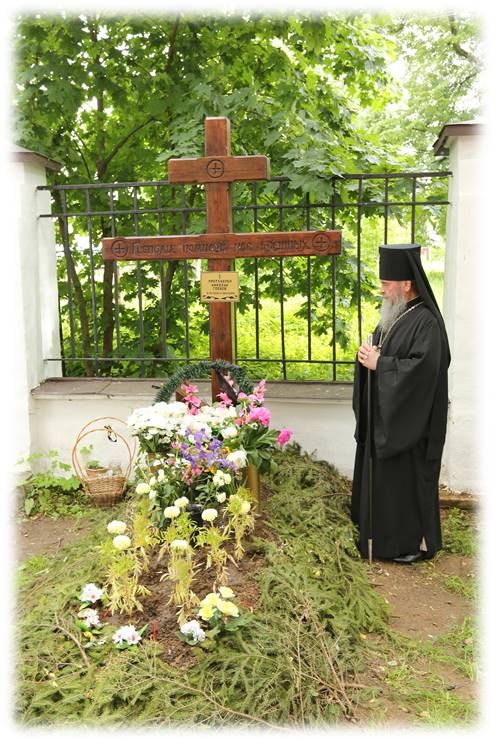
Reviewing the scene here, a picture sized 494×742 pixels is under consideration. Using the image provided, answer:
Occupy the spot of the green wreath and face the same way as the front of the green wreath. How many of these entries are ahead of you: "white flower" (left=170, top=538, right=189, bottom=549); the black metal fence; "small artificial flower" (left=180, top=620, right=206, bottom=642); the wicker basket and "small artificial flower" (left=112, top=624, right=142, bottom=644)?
3

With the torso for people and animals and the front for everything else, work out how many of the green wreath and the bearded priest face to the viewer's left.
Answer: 1

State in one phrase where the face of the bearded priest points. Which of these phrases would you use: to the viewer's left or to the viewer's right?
to the viewer's left

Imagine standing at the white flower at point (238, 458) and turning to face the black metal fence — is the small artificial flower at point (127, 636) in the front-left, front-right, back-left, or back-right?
back-left

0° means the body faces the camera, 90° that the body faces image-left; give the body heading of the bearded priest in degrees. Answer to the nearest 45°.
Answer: approximately 90°

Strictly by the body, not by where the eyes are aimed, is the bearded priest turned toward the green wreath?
yes

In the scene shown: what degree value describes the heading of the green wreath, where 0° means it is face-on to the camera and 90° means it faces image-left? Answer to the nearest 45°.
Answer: approximately 0°

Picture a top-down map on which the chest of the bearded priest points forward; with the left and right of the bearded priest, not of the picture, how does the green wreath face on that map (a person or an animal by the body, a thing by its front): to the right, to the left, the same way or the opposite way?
to the left

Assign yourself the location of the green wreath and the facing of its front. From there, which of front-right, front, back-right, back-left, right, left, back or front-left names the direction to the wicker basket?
back-right
